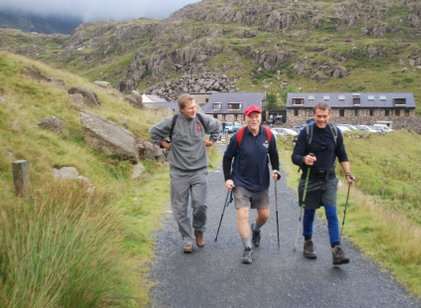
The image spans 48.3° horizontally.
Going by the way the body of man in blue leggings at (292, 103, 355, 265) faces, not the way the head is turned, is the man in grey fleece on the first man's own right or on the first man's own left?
on the first man's own right

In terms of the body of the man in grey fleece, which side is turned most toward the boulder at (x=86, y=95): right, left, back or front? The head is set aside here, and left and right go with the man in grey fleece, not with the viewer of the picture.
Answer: back

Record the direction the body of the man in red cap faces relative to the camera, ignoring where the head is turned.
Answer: toward the camera

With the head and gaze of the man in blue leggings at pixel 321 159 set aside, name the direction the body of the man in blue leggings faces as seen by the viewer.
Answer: toward the camera

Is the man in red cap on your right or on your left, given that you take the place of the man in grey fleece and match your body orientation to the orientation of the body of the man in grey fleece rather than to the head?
on your left

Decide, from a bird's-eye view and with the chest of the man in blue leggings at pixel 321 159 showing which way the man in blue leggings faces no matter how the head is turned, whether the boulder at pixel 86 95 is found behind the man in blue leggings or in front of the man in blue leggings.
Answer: behind

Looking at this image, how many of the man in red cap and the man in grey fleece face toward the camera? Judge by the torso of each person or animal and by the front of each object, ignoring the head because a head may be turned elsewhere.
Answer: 2

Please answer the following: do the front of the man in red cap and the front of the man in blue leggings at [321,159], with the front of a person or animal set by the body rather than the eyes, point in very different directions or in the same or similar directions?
same or similar directions

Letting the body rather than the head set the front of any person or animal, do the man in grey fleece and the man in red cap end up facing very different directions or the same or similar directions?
same or similar directions

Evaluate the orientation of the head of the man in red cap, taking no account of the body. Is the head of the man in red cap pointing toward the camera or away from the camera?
toward the camera

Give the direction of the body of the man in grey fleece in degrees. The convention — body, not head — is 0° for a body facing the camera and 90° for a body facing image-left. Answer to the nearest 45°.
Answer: approximately 0°

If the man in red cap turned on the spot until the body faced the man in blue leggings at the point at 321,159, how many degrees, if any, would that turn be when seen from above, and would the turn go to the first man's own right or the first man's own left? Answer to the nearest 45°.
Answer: approximately 90° to the first man's own left

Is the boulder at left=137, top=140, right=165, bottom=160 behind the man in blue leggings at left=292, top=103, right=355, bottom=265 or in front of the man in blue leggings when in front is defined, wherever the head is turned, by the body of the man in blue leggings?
behind

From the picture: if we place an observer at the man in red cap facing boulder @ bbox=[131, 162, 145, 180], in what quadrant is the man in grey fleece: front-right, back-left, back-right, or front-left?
front-left

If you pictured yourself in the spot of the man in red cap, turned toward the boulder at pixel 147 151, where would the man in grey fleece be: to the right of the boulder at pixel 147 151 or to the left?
left
